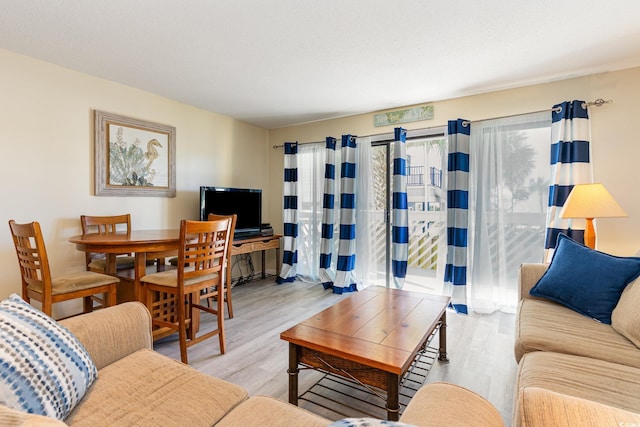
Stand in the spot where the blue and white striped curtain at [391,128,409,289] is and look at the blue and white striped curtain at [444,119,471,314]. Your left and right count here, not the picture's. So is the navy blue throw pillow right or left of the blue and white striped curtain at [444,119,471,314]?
right

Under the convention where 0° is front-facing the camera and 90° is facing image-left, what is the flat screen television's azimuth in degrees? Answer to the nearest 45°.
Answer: approximately 315°

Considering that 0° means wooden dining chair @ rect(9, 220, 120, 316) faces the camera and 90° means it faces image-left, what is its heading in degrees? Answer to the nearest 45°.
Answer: approximately 225°

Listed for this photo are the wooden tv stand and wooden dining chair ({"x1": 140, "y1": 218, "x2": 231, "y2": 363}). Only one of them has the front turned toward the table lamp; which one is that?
the wooden tv stand

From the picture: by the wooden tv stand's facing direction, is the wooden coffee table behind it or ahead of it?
ahead

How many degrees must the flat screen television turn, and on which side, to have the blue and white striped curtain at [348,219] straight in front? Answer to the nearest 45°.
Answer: approximately 45° to its left

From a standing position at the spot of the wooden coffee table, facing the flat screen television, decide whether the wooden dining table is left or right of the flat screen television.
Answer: left

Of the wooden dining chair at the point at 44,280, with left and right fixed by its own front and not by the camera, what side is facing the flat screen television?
front

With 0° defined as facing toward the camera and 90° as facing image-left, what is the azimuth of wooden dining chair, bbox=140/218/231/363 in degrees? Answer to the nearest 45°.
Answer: approximately 135°

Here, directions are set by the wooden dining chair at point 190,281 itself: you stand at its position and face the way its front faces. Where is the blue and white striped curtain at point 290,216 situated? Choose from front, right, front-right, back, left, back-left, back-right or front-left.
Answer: right

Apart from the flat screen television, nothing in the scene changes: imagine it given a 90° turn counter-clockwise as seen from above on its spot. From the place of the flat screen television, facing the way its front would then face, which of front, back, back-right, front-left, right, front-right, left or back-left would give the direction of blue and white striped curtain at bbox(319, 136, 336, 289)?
front-right
